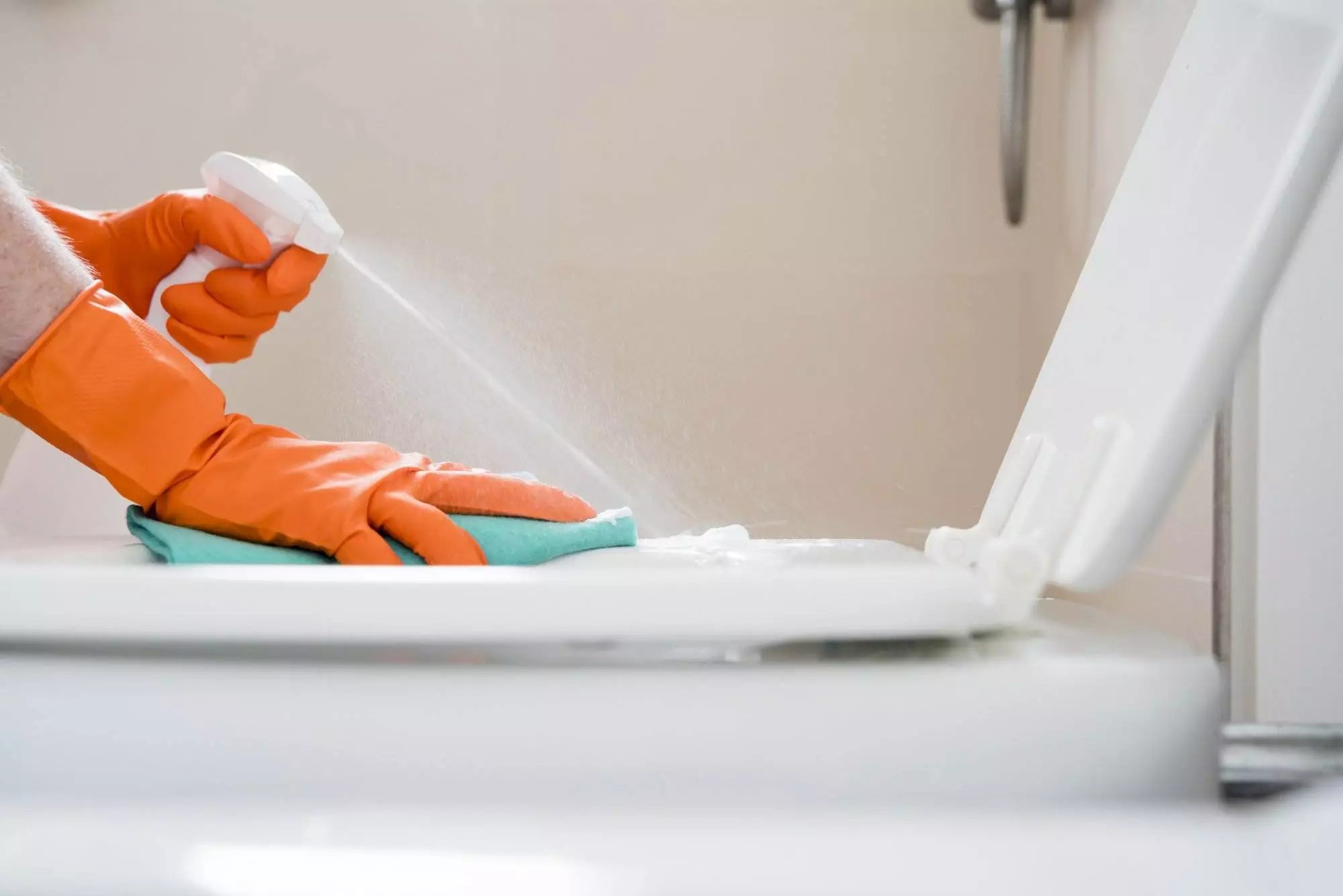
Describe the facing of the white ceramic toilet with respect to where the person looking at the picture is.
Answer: facing to the left of the viewer
